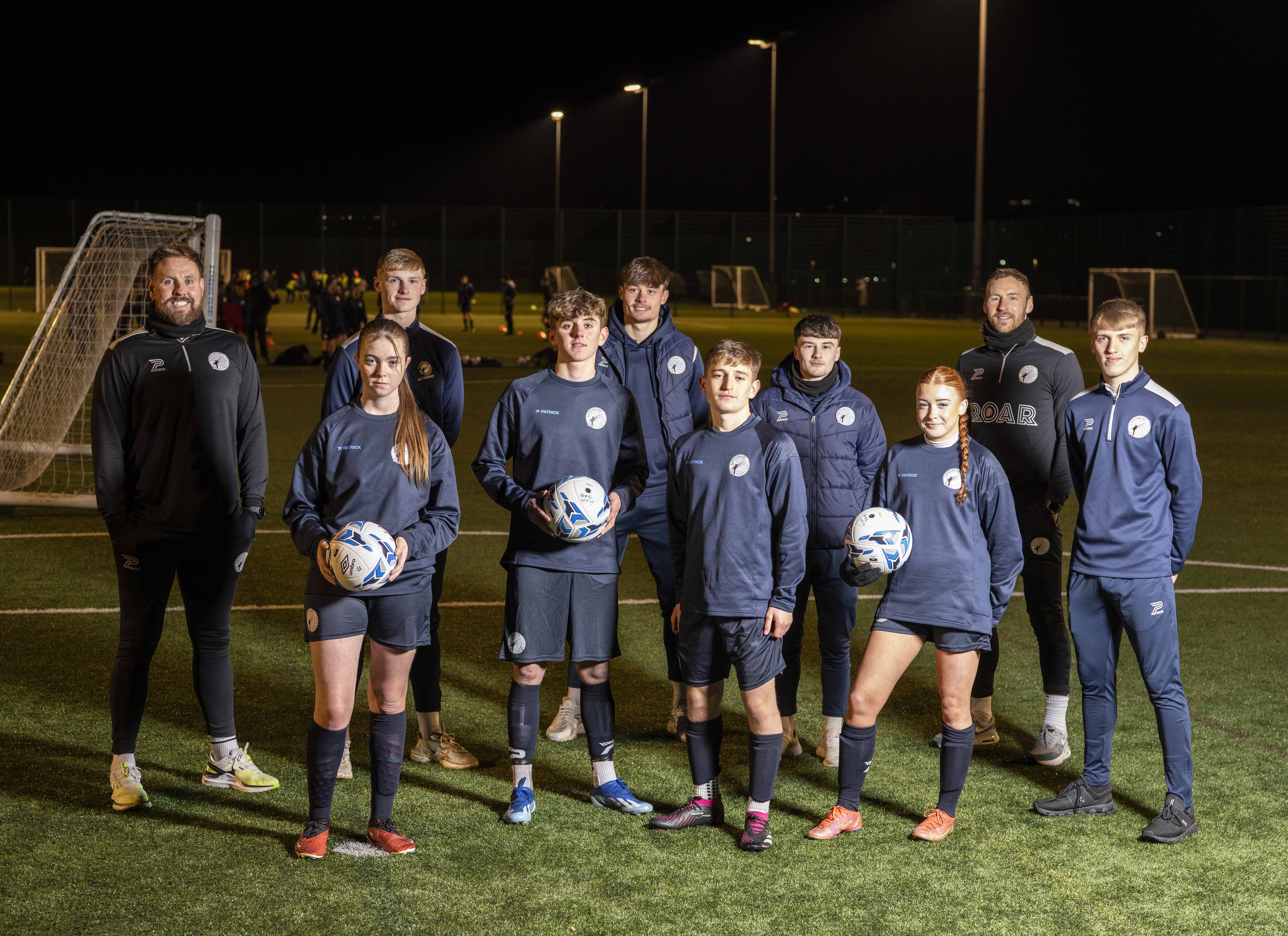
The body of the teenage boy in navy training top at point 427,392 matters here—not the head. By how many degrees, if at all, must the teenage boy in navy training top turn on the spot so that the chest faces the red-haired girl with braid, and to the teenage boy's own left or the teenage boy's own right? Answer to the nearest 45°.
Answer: approximately 45° to the teenage boy's own left

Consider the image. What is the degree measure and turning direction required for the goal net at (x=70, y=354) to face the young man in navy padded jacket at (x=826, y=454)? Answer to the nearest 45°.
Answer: approximately 90° to its right

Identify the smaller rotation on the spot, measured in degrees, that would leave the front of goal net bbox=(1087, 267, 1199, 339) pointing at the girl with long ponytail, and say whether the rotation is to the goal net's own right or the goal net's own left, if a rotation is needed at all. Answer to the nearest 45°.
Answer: approximately 45° to the goal net's own left

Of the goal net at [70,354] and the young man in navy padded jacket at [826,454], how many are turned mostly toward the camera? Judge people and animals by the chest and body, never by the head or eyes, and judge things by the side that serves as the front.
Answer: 1

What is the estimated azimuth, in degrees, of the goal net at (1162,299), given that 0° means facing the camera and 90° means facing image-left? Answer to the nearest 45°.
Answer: approximately 45°

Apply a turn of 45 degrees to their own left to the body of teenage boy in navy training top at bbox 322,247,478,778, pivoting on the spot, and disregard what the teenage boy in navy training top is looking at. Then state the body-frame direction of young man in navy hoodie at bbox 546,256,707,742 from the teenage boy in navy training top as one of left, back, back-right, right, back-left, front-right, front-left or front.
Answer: front-left

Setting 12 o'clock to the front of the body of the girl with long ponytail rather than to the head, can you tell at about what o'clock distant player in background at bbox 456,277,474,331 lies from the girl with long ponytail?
The distant player in background is roughly at 6 o'clock from the girl with long ponytail.

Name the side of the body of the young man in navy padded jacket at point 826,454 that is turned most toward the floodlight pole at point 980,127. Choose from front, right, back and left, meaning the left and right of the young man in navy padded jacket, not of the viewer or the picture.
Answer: back

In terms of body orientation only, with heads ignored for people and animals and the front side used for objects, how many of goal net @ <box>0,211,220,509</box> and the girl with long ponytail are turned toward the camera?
1
